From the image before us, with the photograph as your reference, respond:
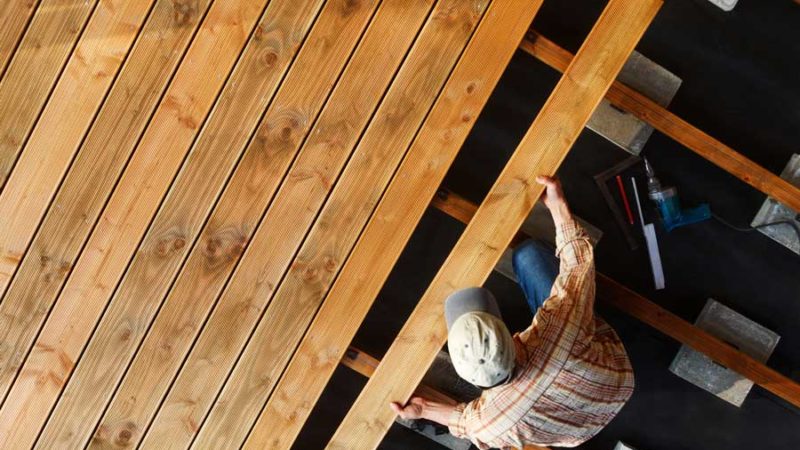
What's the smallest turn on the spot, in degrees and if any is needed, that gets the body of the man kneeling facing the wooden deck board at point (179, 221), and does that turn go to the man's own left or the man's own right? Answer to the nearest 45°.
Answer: approximately 45° to the man's own left

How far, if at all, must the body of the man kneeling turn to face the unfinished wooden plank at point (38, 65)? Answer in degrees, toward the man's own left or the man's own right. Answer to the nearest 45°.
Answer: approximately 45° to the man's own left

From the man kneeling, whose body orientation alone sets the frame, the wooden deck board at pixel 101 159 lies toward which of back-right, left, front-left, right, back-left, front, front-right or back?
front-left

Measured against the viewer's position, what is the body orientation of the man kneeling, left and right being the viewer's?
facing away from the viewer and to the left of the viewer

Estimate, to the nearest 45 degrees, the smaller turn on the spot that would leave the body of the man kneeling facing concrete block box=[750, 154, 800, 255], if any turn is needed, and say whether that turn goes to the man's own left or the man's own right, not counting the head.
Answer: approximately 90° to the man's own right

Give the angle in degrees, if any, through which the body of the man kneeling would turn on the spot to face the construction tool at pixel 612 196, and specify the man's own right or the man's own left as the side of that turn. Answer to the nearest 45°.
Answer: approximately 45° to the man's own right

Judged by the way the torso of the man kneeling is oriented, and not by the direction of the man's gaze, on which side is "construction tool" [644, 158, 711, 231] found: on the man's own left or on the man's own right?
on the man's own right

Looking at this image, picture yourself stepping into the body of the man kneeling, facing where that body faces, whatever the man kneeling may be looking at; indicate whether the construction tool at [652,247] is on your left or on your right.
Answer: on your right

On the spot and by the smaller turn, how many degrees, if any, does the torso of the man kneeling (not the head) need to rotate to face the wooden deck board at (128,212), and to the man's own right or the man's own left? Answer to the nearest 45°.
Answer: approximately 45° to the man's own left
